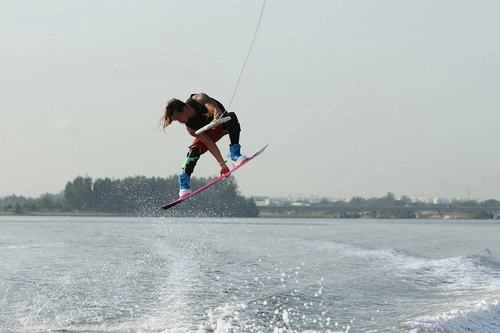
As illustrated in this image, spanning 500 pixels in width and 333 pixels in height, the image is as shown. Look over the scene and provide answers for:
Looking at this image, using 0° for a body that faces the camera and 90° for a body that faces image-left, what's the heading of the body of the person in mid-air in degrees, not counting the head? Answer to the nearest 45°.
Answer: approximately 0°

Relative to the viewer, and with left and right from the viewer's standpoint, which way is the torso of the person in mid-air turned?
facing the viewer
